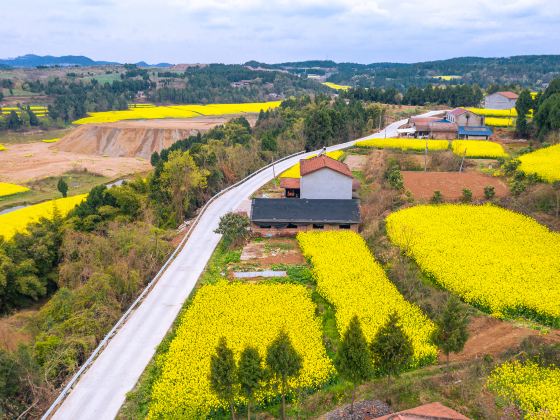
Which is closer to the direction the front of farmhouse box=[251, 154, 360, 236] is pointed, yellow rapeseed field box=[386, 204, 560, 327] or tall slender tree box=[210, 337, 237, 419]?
the tall slender tree

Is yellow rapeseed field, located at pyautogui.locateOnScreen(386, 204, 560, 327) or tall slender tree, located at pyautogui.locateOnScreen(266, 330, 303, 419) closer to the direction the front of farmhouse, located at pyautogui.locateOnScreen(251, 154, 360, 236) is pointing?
the tall slender tree

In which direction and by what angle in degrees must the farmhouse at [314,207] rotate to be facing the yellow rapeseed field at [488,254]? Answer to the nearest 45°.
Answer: approximately 135° to its left
